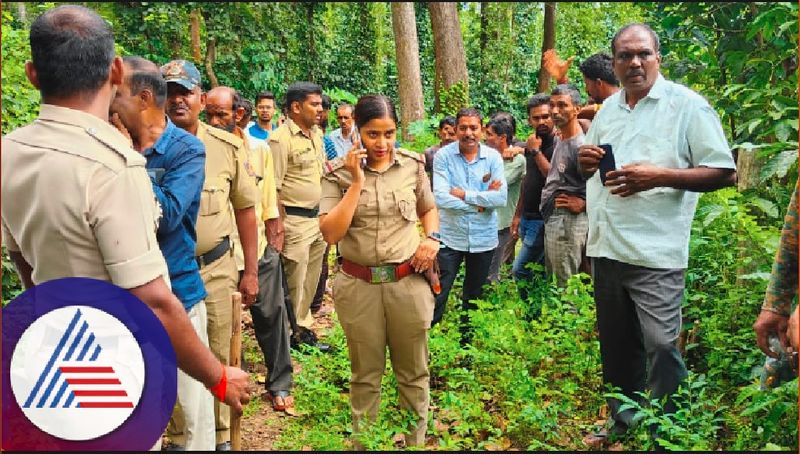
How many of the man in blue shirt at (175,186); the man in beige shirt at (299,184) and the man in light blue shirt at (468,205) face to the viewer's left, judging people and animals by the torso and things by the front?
1

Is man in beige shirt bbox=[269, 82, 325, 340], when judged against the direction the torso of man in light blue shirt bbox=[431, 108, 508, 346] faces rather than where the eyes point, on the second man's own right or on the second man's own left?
on the second man's own right

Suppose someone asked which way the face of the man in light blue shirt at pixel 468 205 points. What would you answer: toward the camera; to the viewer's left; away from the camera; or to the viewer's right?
toward the camera

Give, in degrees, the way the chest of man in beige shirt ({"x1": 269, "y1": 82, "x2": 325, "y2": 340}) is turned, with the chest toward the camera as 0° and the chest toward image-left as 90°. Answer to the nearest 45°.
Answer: approximately 315°

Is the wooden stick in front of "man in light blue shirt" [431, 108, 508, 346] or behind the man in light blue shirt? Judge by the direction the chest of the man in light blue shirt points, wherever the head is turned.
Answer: in front

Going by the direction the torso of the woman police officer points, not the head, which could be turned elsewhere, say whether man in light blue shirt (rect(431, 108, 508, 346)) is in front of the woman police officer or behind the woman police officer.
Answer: behind

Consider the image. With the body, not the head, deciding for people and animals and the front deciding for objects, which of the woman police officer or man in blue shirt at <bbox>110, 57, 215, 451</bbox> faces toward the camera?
the woman police officer

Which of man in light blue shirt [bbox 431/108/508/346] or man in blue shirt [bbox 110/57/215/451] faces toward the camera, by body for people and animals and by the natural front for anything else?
the man in light blue shirt

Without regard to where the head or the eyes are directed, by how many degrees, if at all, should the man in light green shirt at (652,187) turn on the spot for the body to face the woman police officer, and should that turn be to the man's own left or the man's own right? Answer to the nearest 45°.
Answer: approximately 45° to the man's own right

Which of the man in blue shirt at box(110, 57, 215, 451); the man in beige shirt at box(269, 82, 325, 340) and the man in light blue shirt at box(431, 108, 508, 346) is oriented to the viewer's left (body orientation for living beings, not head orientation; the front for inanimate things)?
the man in blue shirt

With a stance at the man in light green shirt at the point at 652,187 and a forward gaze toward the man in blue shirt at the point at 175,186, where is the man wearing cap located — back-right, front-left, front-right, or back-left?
front-right

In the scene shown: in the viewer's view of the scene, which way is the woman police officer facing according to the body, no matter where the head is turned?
toward the camera

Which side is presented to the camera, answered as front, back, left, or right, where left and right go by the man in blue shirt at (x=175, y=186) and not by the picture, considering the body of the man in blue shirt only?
left

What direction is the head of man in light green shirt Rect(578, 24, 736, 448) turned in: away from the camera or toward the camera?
toward the camera

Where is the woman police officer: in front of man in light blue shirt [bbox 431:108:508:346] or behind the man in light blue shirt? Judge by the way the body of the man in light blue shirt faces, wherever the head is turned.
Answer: in front

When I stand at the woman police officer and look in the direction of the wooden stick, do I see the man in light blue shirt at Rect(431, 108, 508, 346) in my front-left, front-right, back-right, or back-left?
back-right

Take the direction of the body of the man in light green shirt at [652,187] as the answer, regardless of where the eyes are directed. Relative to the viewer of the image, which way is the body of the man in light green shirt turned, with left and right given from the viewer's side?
facing the viewer and to the left of the viewer

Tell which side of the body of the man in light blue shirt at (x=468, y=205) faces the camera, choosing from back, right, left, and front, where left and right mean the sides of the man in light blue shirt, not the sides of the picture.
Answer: front

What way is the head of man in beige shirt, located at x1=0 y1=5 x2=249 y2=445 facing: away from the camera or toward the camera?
away from the camera

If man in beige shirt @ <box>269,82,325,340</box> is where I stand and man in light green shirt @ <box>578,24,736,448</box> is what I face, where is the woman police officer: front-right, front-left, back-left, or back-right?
front-right
